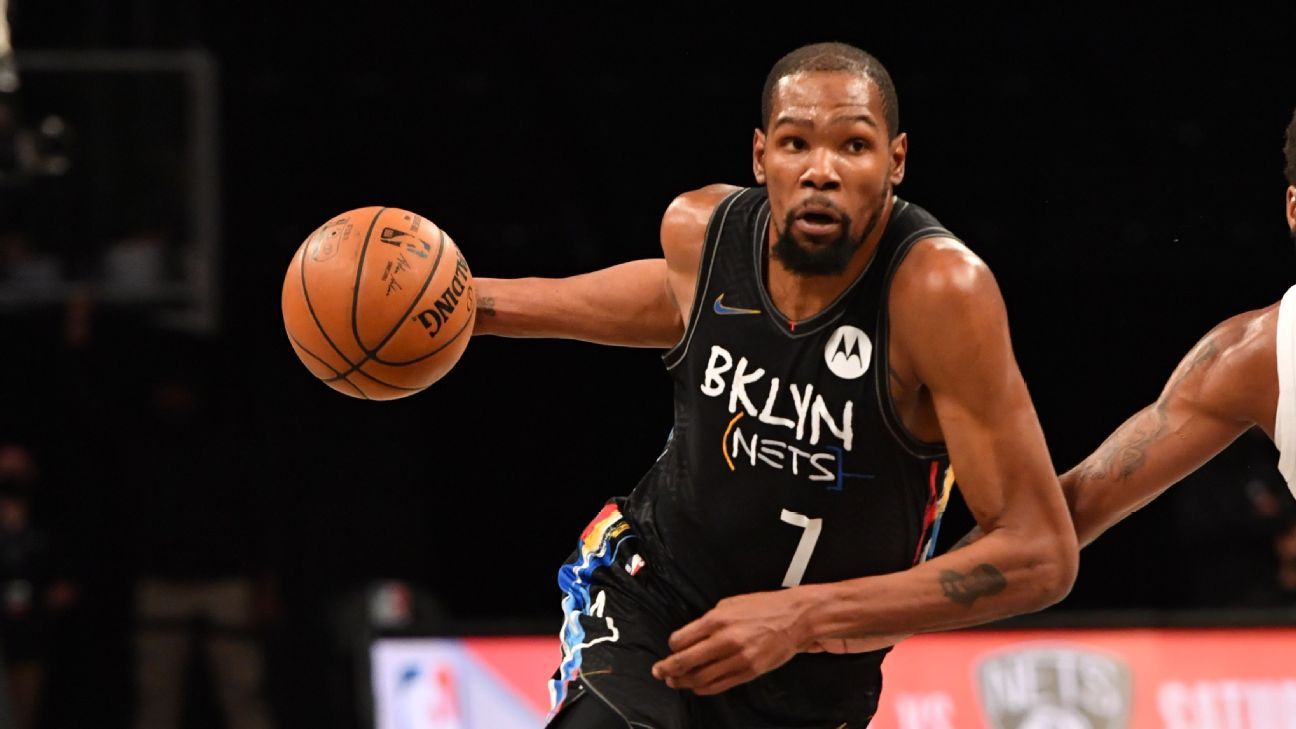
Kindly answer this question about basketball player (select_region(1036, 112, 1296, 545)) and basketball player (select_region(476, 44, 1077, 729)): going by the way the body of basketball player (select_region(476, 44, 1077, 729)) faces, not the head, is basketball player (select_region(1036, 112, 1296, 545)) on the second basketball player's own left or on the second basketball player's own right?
on the second basketball player's own left

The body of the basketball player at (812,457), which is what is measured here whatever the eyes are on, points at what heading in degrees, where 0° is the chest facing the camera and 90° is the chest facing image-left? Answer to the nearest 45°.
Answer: approximately 0°
